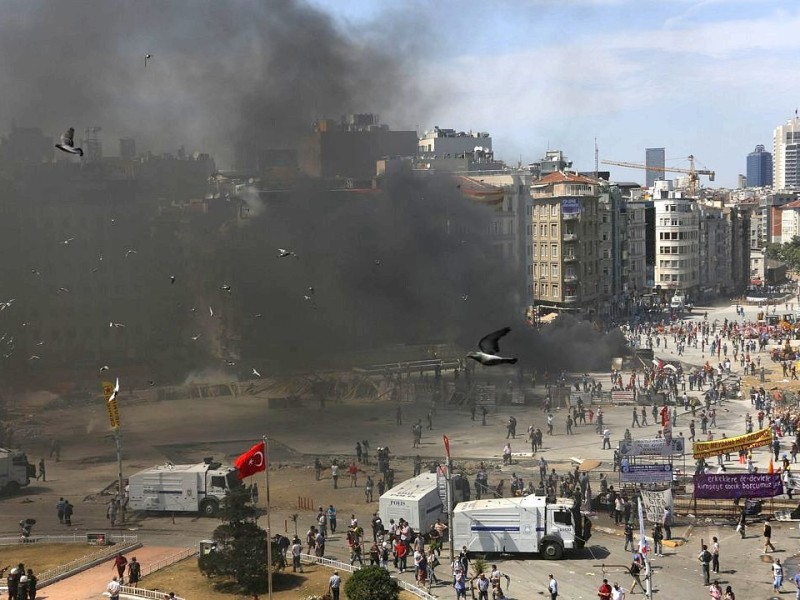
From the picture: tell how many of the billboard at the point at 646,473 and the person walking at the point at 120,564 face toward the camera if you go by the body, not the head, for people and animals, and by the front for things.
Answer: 1

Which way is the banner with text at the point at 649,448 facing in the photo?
toward the camera

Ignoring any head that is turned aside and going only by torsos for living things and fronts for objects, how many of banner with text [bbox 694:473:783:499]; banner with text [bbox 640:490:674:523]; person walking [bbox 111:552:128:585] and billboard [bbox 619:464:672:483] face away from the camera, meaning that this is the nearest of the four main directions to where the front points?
1

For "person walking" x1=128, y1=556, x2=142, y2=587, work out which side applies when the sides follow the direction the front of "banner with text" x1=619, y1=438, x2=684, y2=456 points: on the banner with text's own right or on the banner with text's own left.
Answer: on the banner with text's own right

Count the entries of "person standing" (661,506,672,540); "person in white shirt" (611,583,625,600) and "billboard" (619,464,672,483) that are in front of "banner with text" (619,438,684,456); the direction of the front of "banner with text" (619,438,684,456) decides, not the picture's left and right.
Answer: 3

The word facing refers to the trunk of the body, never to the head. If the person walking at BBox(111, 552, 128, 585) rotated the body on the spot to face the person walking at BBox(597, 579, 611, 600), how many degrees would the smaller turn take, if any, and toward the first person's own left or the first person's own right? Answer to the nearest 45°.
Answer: approximately 90° to the first person's own left

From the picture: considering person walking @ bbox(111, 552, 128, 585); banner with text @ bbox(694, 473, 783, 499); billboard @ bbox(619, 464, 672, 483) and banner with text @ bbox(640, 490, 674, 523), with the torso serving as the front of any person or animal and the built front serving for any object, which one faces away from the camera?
the person walking

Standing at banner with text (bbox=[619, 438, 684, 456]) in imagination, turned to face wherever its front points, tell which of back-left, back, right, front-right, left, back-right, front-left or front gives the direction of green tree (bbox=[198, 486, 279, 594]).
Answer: front-right

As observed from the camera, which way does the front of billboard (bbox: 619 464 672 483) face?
facing the viewer

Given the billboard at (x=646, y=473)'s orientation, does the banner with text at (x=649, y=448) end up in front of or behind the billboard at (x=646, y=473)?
behind

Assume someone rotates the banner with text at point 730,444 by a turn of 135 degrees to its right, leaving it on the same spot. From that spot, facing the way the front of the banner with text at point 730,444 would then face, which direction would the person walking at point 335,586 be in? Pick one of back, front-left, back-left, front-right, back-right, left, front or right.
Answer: left
